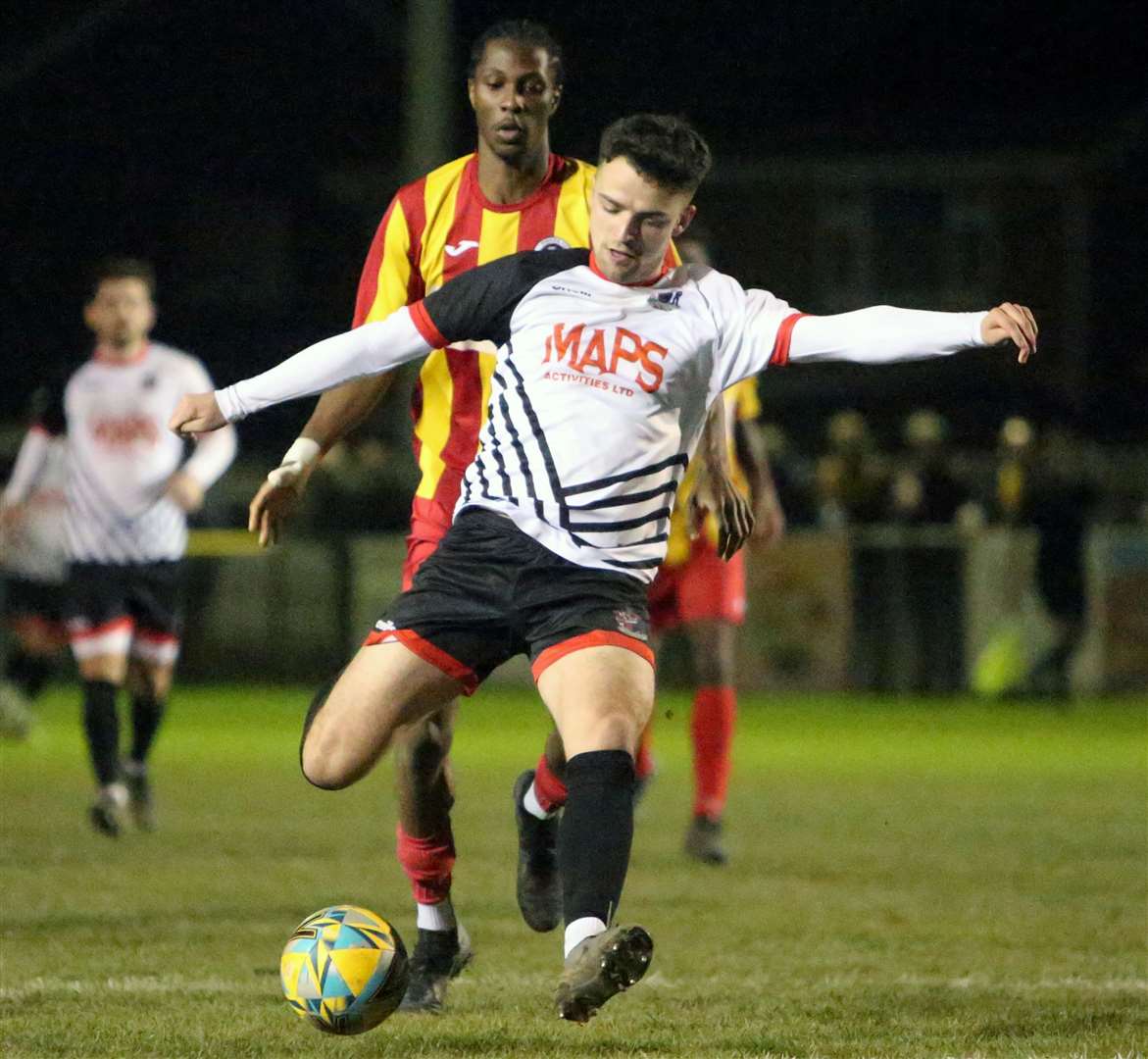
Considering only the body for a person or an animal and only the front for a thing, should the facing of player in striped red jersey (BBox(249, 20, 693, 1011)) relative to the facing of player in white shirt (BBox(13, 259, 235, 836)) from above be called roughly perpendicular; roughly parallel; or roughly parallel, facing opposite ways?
roughly parallel

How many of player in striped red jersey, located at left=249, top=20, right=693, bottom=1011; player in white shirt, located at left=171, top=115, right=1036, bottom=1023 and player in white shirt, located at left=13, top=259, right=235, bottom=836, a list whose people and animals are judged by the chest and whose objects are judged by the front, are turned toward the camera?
3

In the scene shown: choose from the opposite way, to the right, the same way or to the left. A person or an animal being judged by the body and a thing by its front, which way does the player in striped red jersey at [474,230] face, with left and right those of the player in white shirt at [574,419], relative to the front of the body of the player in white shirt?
the same way

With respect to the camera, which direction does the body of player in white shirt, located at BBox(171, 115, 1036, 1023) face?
toward the camera

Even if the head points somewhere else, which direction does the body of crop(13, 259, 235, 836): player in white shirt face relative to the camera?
toward the camera

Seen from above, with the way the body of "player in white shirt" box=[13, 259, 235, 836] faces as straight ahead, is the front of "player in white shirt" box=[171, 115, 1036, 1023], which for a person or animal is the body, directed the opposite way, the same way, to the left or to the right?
the same way

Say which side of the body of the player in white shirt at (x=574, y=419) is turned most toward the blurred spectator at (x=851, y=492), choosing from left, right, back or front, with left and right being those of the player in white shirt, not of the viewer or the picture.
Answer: back

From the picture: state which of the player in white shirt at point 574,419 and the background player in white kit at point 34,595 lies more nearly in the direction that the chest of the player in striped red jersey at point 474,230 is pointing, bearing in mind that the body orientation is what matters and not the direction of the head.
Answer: the player in white shirt

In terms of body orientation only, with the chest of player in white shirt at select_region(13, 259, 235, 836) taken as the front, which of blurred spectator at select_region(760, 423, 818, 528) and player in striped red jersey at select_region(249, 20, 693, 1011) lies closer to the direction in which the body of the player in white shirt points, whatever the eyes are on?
the player in striped red jersey

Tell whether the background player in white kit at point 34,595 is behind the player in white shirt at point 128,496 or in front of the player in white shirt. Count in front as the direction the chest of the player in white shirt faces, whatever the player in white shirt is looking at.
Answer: behind

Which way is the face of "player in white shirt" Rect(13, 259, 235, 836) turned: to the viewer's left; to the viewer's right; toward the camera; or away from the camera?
toward the camera

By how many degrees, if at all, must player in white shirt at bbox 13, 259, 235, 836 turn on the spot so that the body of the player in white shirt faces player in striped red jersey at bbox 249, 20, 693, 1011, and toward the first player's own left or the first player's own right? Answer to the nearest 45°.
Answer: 0° — they already face them

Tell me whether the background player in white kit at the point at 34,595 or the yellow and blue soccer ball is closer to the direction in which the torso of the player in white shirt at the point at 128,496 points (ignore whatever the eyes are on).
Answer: the yellow and blue soccer ball

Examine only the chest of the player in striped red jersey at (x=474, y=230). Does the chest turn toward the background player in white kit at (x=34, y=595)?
no

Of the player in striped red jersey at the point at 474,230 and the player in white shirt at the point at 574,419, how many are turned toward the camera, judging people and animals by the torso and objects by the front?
2

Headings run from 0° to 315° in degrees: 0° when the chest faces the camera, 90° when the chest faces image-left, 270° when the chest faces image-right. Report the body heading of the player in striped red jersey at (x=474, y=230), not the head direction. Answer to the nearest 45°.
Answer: approximately 0°

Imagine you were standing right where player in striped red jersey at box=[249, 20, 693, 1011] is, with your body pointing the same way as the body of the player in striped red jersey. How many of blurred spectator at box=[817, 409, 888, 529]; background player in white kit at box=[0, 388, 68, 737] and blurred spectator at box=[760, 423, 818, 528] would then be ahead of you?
0

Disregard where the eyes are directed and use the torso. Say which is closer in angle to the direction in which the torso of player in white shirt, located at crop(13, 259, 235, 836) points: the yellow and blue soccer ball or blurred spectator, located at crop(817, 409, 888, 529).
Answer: the yellow and blue soccer ball

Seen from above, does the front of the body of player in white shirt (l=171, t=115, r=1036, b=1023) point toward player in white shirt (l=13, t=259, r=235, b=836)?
no

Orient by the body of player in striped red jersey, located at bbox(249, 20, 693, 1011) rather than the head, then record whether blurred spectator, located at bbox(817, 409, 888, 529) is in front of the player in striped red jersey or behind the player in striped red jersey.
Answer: behind

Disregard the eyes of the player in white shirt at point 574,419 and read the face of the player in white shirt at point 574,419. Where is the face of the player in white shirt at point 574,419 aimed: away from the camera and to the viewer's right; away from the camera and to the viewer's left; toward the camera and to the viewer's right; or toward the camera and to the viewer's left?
toward the camera and to the viewer's left
